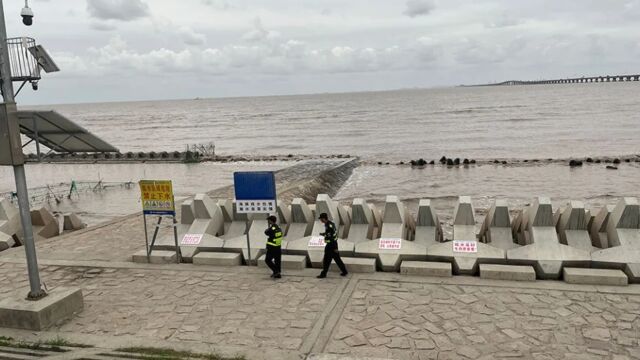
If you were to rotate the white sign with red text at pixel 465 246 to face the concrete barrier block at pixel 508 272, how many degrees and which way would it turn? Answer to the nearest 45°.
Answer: approximately 45° to its left

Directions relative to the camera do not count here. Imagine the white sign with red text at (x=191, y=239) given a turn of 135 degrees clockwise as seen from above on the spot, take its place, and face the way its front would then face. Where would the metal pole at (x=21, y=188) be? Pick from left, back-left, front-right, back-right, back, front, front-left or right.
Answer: left

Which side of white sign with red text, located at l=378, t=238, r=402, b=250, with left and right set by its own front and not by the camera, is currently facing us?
front

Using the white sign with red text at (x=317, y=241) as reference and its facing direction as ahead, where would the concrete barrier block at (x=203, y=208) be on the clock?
The concrete barrier block is roughly at 4 o'clock from the white sign with red text.

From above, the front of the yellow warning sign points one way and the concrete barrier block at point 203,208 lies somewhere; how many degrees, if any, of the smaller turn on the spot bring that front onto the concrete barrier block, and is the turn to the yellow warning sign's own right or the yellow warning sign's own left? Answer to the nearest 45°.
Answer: approximately 135° to the yellow warning sign's own left

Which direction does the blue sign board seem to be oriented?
toward the camera

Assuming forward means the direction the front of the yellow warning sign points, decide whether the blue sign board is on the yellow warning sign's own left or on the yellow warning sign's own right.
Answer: on the yellow warning sign's own left

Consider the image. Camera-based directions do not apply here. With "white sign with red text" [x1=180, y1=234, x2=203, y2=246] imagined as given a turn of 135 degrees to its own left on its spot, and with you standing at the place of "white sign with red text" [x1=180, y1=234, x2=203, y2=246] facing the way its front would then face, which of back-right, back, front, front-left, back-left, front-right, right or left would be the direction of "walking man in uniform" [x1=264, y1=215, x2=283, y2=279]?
right

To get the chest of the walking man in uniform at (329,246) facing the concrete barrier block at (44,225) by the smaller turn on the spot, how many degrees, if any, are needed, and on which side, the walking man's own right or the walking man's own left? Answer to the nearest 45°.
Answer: approximately 45° to the walking man's own right

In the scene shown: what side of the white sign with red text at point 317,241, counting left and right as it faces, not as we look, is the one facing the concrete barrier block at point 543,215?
left

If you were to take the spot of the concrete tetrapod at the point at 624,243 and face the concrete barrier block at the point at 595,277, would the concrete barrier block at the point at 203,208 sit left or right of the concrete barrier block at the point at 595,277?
right

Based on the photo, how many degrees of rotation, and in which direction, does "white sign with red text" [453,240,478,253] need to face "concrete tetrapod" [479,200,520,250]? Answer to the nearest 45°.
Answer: approximately 135° to its left

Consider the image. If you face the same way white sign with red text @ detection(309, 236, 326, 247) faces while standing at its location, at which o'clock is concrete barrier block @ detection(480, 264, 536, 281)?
The concrete barrier block is roughly at 10 o'clock from the white sign with red text.
